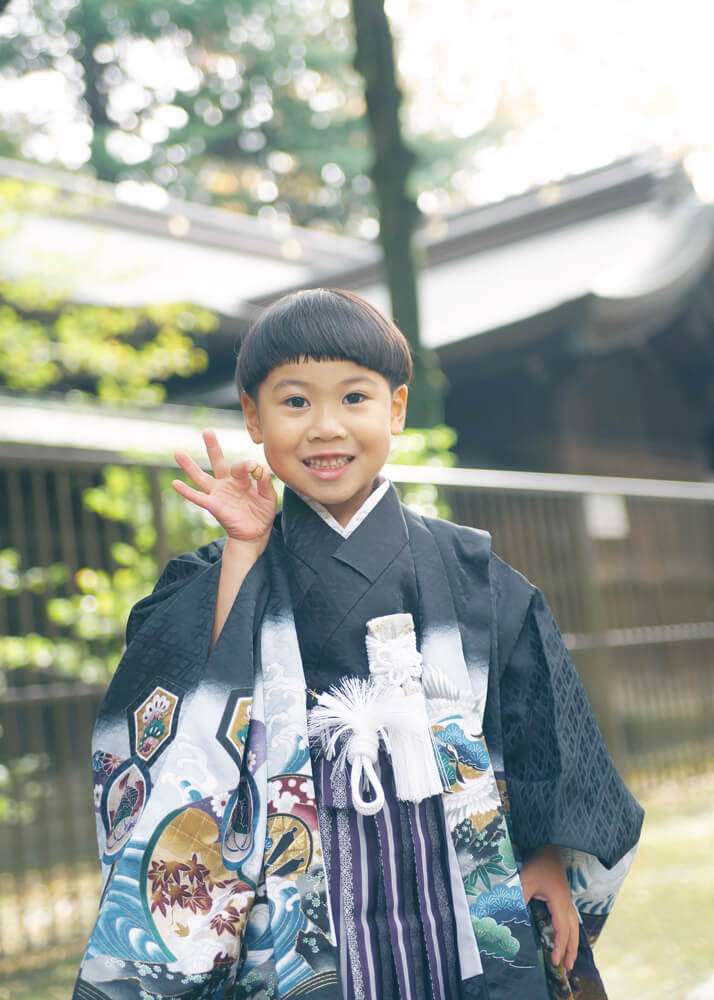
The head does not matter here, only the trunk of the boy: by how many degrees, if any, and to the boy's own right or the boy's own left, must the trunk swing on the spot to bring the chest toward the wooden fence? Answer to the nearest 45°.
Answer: approximately 180°

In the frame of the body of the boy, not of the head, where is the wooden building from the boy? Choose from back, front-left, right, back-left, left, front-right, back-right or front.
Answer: back

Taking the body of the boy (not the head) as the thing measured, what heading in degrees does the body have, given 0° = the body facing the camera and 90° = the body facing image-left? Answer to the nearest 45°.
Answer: approximately 0°
